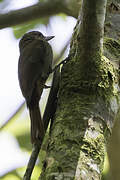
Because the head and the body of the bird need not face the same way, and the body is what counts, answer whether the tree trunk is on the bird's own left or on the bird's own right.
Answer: on the bird's own right

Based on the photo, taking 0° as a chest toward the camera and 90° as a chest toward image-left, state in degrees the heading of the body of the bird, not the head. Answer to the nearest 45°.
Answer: approximately 225°
